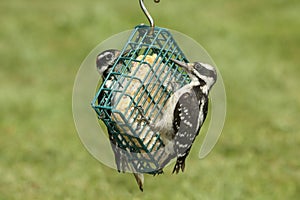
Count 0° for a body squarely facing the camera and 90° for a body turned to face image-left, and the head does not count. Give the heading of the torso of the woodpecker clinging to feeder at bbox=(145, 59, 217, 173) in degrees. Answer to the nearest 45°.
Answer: approximately 90°
